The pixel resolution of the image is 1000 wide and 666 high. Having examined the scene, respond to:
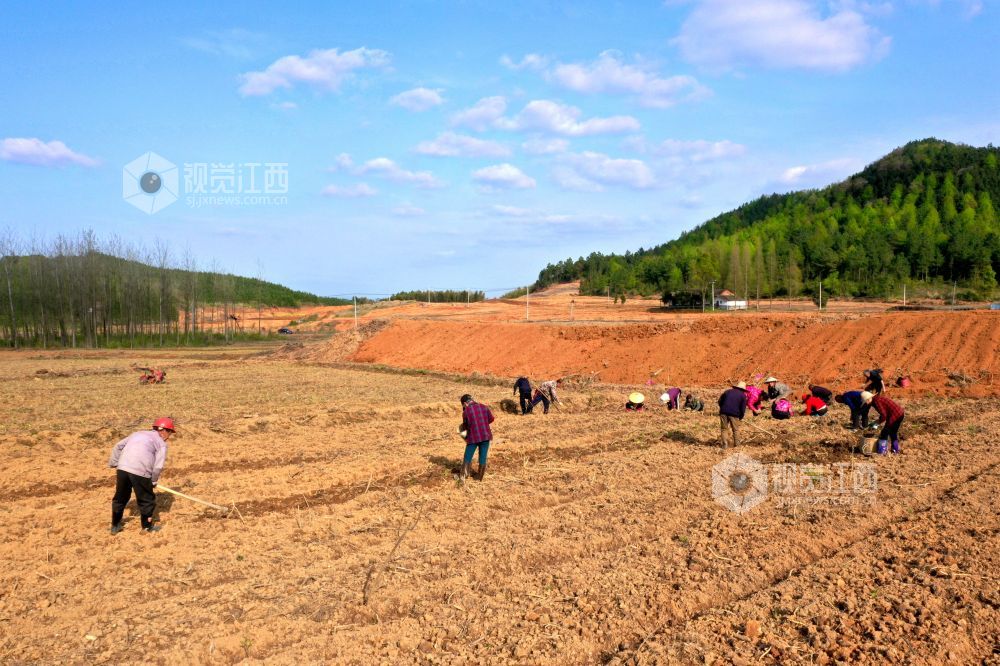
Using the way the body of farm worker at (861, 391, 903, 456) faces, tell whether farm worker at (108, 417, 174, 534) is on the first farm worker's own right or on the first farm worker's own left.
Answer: on the first farm worker's own left

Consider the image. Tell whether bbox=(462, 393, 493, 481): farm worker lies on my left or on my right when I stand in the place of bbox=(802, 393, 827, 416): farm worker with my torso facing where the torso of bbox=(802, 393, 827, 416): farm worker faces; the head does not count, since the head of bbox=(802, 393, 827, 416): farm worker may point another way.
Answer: on my left

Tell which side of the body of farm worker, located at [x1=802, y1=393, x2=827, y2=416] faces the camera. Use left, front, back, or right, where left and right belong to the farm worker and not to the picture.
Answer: left

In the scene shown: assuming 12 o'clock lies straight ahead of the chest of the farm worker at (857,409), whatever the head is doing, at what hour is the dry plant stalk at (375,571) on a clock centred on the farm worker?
The dry plant stalk is roughly at 10 o'clock from the farm worker.

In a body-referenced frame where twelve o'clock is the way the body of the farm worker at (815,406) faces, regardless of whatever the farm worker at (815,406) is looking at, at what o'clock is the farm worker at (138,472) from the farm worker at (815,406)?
the farm worker at (138,472) is roughly at 10 o'clock from the farm worker at (815,406).

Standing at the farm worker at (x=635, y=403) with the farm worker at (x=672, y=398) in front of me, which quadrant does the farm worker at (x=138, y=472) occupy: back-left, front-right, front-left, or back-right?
back-right
